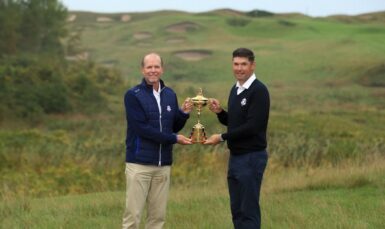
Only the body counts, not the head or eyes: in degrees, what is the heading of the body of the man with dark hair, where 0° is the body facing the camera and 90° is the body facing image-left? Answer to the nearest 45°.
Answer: approximately 45°
